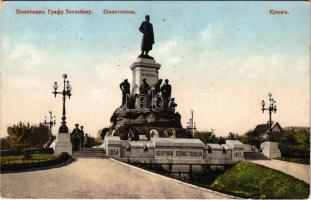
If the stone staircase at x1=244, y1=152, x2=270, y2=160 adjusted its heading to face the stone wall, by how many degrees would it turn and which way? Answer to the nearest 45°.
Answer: approximately 45° to its right

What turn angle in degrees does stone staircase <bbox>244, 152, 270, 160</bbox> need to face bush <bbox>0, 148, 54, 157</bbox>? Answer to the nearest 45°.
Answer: approximately 45° to its right

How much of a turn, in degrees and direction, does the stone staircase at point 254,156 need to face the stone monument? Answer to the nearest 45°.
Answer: approximately 90° to its right

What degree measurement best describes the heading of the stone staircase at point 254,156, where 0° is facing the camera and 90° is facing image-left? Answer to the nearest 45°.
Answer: approximately 0°

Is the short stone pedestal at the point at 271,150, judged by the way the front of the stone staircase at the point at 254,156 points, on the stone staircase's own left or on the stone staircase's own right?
on the stone staircase's own left

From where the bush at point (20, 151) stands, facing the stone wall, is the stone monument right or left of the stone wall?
left

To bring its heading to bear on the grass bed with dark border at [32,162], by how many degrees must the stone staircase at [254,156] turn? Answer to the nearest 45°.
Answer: approximately 45° to its right
